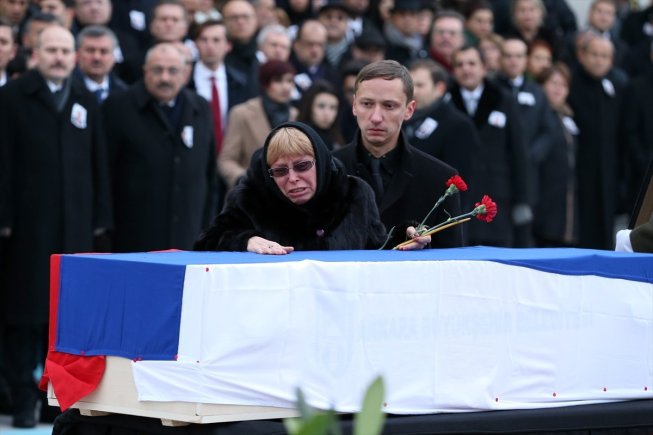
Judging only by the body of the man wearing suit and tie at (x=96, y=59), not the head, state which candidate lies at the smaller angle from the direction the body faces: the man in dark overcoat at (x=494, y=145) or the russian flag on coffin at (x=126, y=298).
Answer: the russian flag on coffin

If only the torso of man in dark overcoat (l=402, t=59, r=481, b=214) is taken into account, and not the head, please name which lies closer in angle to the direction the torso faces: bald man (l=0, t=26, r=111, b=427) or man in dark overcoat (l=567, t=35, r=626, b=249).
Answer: the bald man

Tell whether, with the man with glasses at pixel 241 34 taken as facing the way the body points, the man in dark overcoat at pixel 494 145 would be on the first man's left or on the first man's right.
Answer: on the first man's left

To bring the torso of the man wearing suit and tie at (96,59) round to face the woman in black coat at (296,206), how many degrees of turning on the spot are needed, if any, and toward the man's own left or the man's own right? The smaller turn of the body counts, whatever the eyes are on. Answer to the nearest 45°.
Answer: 0° — they already face them

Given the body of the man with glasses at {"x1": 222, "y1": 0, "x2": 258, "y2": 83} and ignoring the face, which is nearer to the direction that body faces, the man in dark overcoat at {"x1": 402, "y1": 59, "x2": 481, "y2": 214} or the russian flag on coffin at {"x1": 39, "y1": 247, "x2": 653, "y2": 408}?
the russian flag on coffin

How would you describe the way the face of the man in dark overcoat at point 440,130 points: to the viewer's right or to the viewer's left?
to the viewer's left
